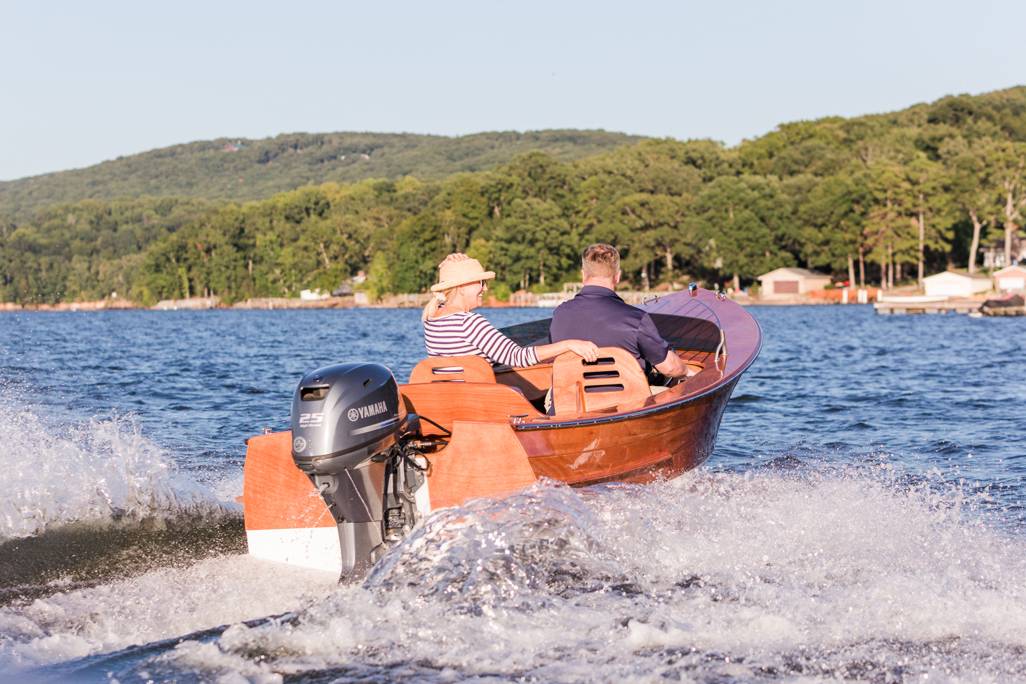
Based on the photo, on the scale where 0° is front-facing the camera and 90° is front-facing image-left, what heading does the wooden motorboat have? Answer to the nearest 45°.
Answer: approximately 225°

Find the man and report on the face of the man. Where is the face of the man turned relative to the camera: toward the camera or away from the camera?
away from the camera

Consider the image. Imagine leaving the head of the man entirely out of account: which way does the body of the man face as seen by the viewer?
away from the camera

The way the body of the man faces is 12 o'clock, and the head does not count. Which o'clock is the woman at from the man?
The woman is roughly at 8 o'clock from the man.

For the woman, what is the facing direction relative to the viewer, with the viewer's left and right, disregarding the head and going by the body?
facing away from the viewer and to the right of the viewer
